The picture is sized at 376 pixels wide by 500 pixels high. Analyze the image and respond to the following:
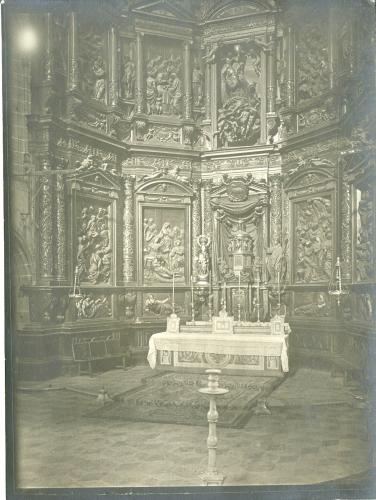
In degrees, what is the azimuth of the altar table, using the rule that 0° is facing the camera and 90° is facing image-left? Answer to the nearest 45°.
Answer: approximately 0°

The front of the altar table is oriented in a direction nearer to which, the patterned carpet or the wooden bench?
the patterned carpet

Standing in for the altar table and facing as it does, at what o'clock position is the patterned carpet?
The patterned carpet is roughly at 1 o'clock from the altar table.

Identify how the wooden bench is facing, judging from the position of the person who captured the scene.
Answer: facing the viewer and to the right of the viewer

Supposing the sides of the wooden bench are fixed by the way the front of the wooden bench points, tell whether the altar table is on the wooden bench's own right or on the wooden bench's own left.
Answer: on the wooden bench's own left

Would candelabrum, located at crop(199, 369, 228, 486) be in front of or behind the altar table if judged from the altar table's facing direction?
in front

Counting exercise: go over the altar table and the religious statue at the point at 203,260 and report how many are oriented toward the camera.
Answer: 2
